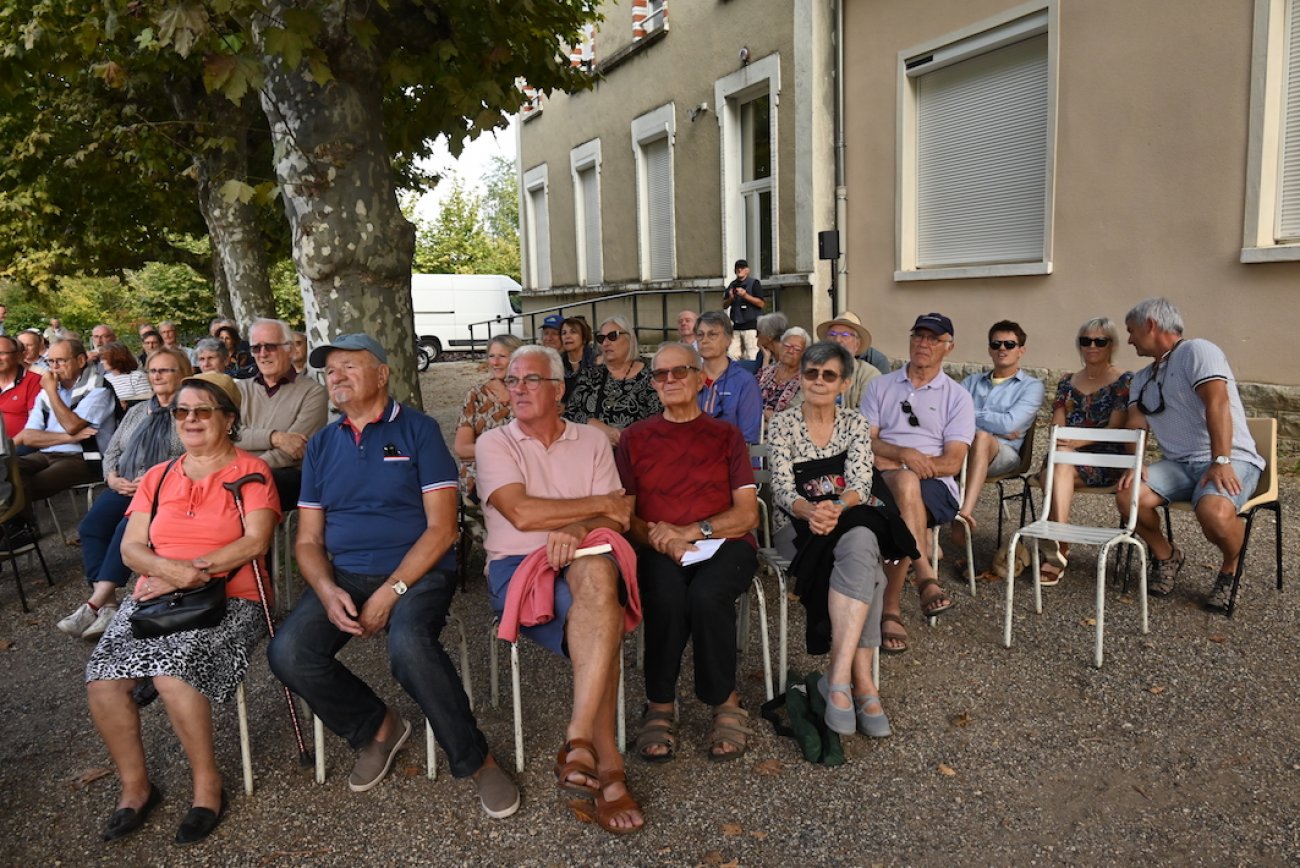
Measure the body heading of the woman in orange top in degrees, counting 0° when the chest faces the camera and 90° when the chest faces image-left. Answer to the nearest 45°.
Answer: approximately 45°

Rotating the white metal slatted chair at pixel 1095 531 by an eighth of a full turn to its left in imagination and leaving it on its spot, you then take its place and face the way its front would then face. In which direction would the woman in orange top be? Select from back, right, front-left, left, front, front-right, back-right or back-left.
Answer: front-right

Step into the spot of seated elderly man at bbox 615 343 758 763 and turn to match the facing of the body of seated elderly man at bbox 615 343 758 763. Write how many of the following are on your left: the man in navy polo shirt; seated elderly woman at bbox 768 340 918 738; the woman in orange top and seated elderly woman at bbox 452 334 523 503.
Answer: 1

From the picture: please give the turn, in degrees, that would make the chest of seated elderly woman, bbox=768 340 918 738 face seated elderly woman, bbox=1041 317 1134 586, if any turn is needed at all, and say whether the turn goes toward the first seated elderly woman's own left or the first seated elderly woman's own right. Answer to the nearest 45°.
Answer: approximately 135° to the first seated elderly woman's own left

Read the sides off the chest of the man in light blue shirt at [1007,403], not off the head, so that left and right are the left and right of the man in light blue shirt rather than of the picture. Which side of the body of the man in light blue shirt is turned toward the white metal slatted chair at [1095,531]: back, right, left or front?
left

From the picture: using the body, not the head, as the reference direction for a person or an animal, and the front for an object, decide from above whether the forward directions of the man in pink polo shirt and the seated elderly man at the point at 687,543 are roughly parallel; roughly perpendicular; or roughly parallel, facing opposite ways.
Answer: roughly parallel

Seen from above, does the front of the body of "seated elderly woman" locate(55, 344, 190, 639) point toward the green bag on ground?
no

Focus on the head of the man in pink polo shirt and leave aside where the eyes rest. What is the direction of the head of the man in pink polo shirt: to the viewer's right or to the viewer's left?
to the viewer's left

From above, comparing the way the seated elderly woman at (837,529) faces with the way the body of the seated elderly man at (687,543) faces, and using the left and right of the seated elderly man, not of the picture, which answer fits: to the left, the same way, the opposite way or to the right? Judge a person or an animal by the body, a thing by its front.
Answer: the same way

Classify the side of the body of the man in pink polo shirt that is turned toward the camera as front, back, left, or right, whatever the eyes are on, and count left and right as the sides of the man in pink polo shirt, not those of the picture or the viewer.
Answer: front

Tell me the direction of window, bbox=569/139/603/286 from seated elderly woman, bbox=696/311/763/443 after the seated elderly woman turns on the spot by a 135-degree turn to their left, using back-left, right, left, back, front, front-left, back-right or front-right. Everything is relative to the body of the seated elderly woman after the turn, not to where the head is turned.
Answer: left

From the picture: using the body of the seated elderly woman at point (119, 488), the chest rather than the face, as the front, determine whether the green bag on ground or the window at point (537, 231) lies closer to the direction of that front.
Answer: the green bag on ground

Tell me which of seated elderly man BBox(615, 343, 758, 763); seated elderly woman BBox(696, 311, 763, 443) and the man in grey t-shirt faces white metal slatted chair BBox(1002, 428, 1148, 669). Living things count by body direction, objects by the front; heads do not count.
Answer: the man in grey t-shirt

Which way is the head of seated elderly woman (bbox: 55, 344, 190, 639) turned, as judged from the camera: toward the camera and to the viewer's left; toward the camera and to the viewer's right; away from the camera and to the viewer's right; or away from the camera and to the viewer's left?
toward the camera and to the viewer's left

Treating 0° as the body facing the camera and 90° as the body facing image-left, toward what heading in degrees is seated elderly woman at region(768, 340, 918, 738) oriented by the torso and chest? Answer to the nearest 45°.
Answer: approximately 0°

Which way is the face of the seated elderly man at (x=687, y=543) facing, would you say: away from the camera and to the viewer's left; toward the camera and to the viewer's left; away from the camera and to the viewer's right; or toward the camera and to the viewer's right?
toward the camera and to the viewer's left

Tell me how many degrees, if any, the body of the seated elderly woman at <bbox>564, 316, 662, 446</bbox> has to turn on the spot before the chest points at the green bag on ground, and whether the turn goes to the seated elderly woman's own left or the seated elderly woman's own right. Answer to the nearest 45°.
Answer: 0° — they already face it

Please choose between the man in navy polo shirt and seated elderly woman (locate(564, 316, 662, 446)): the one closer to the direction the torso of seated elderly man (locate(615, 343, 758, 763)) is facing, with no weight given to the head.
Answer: the man in navy polo shirt

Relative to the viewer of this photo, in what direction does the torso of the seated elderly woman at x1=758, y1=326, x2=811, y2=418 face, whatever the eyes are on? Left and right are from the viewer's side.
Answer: facing the viewer and to the left of the viewer

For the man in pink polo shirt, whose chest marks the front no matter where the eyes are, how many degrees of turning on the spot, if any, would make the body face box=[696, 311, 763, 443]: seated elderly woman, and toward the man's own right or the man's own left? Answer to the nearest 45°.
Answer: approximately 135° to the man's own left

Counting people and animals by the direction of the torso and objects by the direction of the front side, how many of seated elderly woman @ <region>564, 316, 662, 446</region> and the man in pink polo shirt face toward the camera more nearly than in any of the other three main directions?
2
